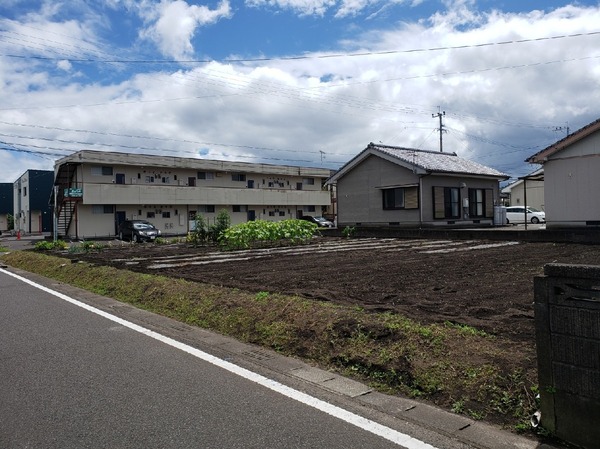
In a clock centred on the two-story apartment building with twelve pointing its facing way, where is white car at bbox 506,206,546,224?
The white car is roughly at 11 o'clock from the two-story apartment building.

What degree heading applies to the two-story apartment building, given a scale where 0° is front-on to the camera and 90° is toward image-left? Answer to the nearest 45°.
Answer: approximately 315°

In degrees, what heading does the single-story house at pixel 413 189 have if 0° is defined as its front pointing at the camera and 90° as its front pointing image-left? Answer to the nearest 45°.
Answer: approximately 315°

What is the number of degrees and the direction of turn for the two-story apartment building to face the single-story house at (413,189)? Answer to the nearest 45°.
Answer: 0° — it already faces it

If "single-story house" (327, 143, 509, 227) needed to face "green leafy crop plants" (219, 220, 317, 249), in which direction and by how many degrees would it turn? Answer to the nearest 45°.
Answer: approximately 90° to its right

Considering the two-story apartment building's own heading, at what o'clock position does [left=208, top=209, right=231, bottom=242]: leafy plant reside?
The leafy plant is roughly at 1 o'clock from the two-story apartment building.
